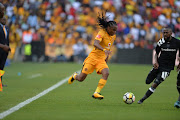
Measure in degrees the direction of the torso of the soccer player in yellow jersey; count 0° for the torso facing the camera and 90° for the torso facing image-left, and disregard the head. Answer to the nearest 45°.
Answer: approximately 315°

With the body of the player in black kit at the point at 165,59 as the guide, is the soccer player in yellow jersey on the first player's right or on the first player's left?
on the first player's right

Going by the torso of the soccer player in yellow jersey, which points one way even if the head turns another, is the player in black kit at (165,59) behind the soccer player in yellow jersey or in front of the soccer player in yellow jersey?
in front
